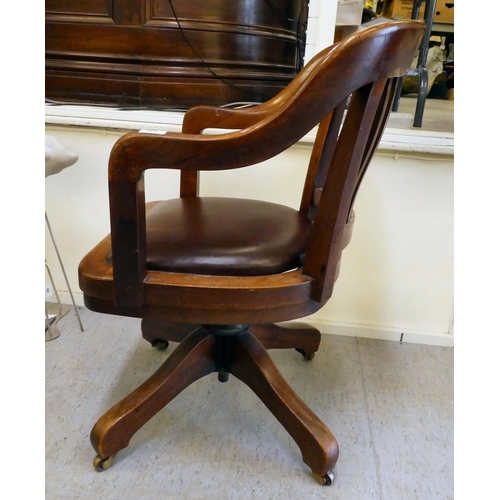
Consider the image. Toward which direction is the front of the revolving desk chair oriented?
to the viewer's left

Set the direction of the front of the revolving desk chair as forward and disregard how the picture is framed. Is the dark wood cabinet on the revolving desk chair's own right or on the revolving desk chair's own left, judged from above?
on the revolving desk chair's own right
